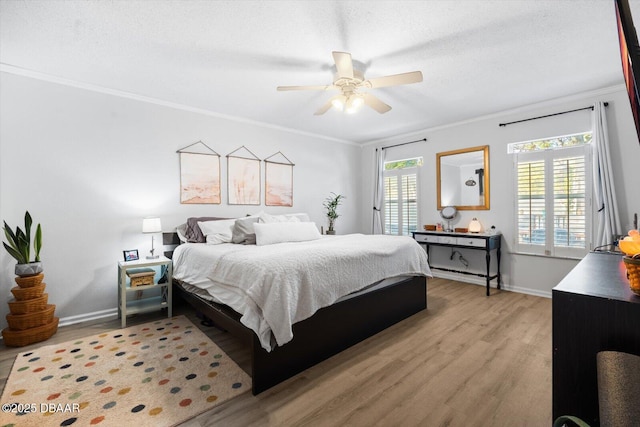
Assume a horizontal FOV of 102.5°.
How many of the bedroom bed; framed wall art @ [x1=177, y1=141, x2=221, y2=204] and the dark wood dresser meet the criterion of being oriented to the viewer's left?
1

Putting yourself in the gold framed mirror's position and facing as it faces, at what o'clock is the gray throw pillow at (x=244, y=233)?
The gray throw pillow is roughly at 12 o'clock from the gold framed mirror.

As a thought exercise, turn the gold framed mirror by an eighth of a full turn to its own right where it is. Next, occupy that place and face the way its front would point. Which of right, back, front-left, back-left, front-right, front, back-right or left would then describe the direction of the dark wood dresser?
left

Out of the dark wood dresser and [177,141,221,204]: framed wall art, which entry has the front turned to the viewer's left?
the dark wood dresser

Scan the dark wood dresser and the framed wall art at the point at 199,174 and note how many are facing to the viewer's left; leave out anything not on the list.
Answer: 1

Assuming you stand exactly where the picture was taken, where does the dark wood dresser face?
facing to the left of the viewer

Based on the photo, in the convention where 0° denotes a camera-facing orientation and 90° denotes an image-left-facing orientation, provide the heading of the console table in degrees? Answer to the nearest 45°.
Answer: approximately 45°

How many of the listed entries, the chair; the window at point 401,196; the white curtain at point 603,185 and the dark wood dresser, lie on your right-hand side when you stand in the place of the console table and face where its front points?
1

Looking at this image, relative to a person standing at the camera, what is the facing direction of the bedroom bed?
facing the viewer and to the right of the viewer

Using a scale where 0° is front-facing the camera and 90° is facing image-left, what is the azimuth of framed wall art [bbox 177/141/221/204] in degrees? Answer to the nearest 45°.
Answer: approximately 315°

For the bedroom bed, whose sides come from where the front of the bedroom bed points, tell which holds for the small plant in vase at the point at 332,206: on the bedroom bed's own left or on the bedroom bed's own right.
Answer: on the bedroom bed's own left

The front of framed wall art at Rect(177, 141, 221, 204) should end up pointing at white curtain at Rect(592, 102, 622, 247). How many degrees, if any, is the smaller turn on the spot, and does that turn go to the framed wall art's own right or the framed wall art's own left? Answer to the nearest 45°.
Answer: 0° — it already faces it

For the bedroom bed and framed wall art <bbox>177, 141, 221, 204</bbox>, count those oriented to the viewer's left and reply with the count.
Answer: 0

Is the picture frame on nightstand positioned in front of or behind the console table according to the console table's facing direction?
in front

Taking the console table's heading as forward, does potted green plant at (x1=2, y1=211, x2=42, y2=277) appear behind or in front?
in front

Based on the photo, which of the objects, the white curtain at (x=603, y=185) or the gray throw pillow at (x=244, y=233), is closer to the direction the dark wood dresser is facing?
the gray throw pillow

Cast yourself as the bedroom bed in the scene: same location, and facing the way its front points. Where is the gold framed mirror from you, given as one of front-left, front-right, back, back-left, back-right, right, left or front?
left
